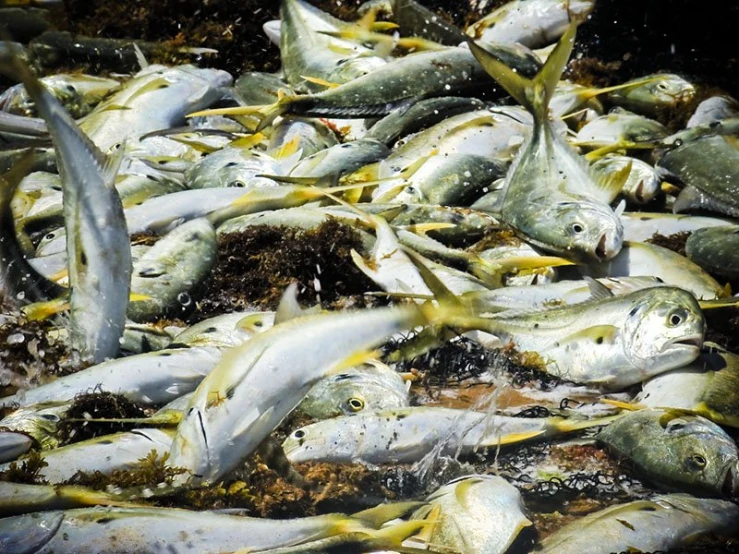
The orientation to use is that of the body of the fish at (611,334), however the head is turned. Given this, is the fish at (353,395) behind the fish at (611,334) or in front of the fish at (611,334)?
behind

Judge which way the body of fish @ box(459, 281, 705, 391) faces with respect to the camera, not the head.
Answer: to the viewer's right

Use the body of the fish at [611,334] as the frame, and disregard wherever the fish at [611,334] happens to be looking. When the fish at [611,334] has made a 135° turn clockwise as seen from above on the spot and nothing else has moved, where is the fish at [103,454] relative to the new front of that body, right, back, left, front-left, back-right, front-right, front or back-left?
front

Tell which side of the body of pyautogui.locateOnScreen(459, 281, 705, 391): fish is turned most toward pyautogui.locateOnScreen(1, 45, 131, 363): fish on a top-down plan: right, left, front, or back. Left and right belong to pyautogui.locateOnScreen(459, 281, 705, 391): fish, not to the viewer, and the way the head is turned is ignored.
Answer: back

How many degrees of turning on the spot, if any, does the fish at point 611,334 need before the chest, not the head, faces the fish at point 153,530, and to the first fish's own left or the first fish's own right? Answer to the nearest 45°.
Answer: approximately 135° to the first fish's own right

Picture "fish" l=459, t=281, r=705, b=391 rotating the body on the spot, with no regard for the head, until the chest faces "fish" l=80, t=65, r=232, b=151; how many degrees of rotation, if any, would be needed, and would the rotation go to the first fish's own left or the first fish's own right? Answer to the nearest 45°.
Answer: approximately 135° to the first fish's own left

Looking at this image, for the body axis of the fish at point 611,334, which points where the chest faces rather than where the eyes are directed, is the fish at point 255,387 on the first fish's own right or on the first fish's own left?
on the first fish's own right

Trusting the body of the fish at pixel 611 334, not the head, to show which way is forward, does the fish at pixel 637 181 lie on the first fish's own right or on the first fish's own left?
on the first fish's own left

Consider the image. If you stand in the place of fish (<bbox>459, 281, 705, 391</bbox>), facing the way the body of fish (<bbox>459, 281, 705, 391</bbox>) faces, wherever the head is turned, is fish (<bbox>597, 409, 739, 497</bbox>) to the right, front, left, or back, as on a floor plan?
right

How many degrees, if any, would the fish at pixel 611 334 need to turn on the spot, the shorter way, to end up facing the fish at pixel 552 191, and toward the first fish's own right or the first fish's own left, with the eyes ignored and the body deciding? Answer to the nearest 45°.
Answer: approximately 90° to the first fish's own left
